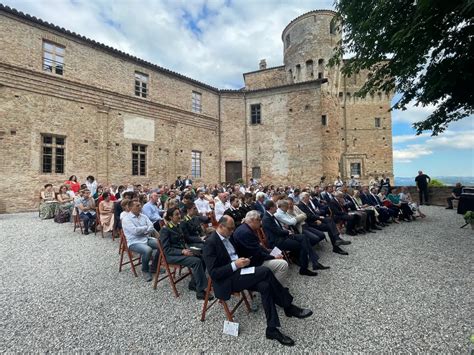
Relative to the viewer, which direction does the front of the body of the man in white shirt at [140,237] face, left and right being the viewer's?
facing the viewer and to the right of the viewer

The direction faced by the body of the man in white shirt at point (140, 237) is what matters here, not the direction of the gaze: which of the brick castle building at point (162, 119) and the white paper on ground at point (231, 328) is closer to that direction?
the white paper on ground

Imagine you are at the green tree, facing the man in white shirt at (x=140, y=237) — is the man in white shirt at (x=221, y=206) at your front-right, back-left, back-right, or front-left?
front-right

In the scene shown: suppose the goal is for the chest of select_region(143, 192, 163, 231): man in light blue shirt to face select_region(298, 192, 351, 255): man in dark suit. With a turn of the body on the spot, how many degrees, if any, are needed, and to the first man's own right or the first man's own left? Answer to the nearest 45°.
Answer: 0° — they already face them

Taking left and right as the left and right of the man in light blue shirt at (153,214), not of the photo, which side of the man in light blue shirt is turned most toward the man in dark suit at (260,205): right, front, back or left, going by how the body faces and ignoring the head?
front

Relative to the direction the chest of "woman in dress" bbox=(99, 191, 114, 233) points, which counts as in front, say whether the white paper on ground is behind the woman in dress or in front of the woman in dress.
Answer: in front

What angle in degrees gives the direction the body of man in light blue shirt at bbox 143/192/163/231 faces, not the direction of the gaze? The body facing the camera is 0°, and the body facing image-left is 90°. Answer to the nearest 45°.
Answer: approximately 270°

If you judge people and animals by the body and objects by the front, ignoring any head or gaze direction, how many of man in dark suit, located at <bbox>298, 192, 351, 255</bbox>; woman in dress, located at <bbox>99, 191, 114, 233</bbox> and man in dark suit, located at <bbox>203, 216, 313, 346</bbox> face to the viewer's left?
0

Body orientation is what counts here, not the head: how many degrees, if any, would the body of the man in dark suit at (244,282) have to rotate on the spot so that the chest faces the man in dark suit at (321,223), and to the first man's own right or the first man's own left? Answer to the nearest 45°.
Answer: approximately 90° to the first man's own left

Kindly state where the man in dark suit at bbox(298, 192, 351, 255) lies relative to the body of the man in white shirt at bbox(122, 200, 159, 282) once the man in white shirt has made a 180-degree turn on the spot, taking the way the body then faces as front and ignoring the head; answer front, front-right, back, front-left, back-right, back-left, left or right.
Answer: back-right

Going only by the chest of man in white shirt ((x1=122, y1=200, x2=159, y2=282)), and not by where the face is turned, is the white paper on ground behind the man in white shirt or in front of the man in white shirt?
in front

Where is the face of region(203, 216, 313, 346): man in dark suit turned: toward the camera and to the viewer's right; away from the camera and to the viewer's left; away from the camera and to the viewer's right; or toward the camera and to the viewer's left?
toward the camera and to the viewer's right

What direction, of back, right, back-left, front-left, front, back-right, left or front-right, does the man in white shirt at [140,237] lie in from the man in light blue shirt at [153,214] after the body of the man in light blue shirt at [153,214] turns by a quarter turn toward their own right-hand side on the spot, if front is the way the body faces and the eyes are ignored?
front

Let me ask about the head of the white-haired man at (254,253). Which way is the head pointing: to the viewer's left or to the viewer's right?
to the viewer's right

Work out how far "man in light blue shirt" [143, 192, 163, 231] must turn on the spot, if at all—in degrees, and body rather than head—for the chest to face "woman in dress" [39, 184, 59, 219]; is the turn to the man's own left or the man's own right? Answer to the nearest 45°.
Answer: approximately 135° to the man's own left
